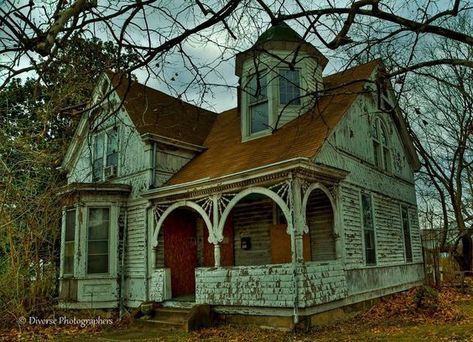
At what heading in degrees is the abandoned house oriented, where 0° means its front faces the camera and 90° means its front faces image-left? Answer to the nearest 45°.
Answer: approximately 45°
